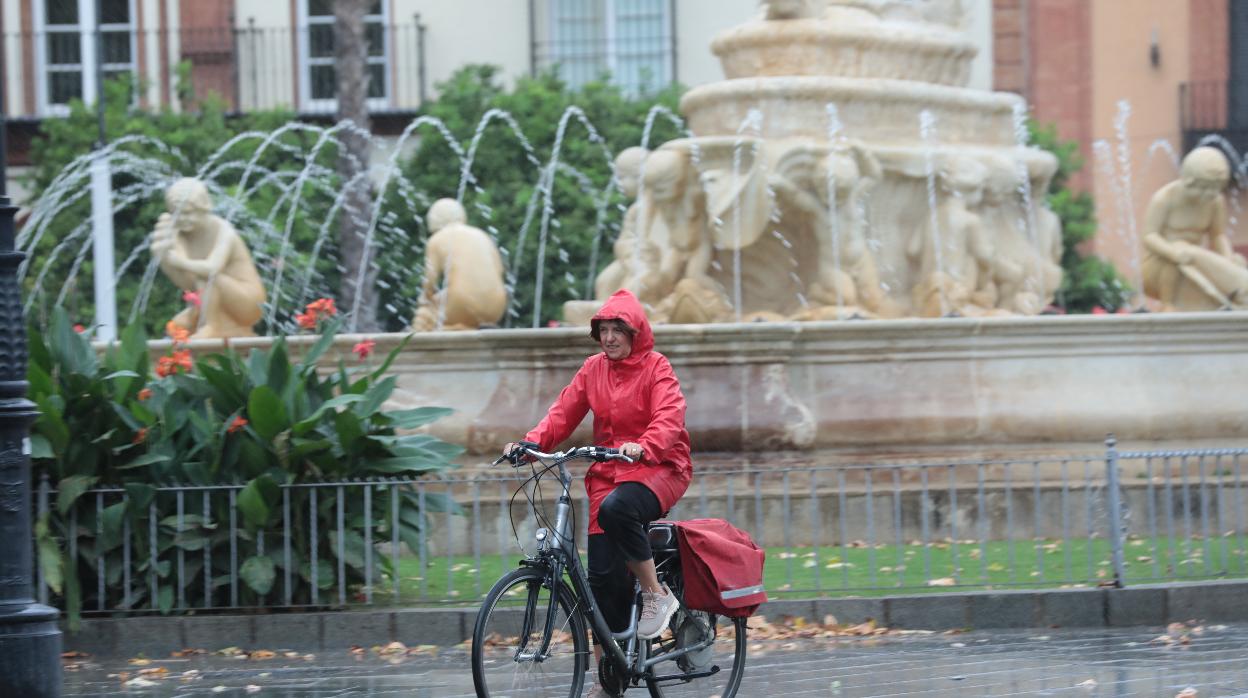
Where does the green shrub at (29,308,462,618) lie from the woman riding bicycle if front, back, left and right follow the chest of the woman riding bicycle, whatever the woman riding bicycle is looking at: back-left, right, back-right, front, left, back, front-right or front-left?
right

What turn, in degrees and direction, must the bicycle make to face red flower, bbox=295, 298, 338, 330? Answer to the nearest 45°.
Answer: approximately 135° to its right

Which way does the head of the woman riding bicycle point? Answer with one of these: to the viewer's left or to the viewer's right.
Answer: to the viewer's left

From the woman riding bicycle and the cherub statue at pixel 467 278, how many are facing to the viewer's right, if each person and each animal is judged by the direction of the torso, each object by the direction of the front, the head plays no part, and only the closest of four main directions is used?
0

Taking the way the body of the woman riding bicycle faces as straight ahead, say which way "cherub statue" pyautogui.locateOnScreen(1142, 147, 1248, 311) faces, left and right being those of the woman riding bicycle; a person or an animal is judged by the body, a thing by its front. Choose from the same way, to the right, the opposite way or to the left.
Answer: to the left

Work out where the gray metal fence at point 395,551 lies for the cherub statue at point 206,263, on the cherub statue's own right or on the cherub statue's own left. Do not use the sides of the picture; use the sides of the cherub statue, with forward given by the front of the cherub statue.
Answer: on the cherub statue's own left

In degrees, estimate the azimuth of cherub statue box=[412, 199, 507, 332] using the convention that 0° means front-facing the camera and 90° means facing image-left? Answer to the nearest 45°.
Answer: approximately 135°

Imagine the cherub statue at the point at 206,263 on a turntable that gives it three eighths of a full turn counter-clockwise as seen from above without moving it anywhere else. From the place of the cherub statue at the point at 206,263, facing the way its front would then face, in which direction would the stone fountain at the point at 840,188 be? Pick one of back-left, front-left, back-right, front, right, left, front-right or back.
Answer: front

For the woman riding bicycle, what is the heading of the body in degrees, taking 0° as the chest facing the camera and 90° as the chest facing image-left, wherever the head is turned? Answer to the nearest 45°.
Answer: approximately 45°

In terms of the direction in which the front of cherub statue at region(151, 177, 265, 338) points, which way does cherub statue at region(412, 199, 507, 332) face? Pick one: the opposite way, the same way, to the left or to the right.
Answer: to the right

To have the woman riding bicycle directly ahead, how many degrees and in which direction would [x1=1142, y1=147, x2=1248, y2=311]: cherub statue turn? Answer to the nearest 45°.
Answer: approximately 45° to its right
